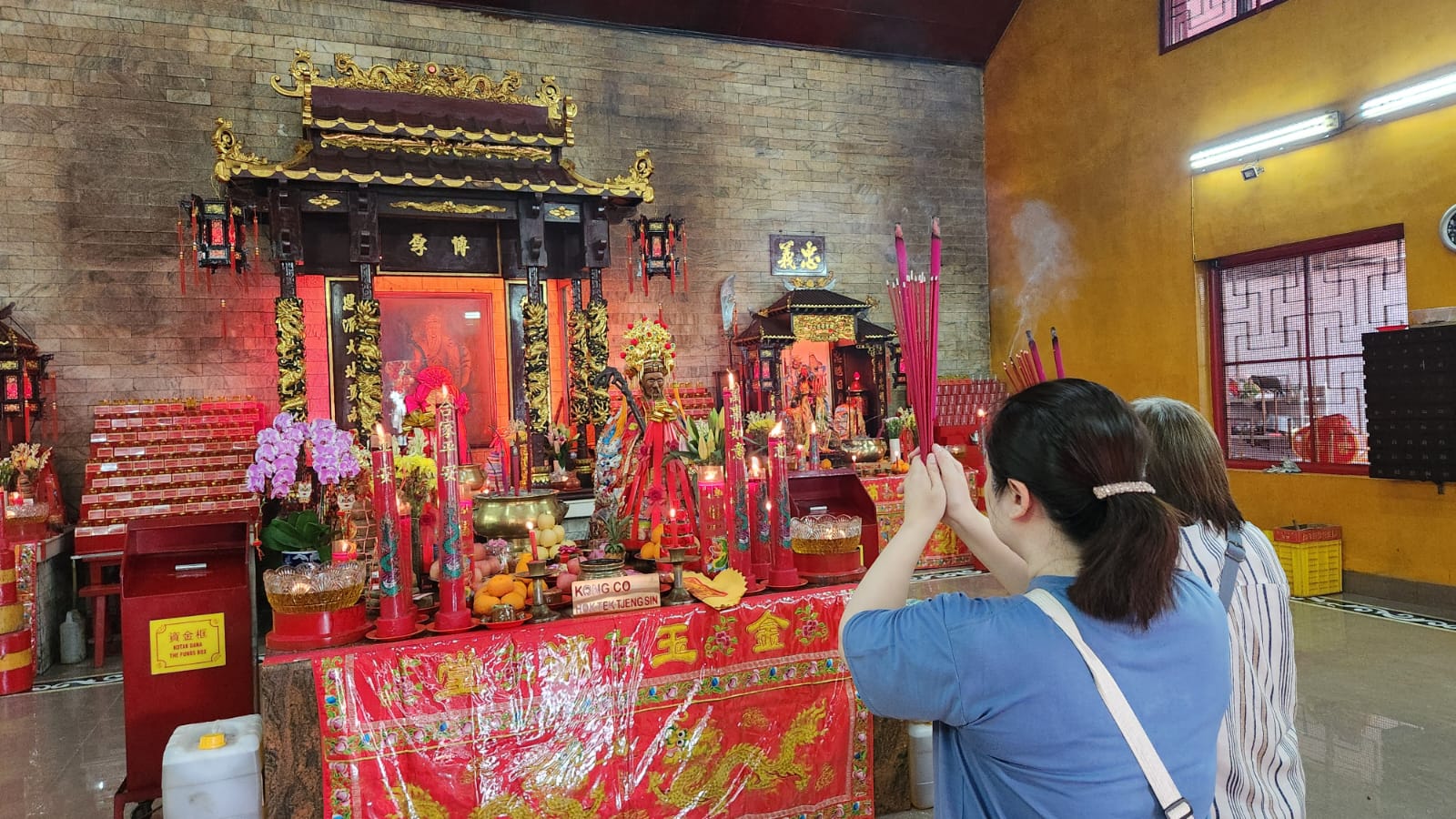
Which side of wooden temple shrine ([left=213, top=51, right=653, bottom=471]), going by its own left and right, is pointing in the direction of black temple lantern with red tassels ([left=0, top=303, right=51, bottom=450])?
right

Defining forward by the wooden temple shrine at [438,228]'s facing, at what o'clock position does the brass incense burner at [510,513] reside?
The brass incense burner is roughly at 12 o'clock from the wooden temple shrine.

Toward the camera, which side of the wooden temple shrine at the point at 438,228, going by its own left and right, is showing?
front

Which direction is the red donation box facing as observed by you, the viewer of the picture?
facing the viewer

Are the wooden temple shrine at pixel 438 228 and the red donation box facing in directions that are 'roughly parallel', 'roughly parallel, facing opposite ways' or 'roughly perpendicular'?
roughly parallel

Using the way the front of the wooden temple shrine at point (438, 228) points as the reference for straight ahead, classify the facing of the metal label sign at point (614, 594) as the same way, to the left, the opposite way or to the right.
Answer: the same way

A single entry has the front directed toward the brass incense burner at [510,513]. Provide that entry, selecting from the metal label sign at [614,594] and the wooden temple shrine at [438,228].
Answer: the wooden temple shrine

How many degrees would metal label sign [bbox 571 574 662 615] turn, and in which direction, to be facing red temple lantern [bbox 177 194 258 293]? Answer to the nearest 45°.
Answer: approximately 135° to its right

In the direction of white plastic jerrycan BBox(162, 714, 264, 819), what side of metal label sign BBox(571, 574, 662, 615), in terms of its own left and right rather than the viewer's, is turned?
right

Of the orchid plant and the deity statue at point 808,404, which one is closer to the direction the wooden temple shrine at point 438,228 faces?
the orchid plant

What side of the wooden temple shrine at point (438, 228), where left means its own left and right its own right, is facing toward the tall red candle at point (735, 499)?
front

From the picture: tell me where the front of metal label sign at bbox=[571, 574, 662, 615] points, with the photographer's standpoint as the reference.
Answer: facing the viewer

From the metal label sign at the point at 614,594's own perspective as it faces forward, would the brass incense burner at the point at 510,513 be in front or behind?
behind

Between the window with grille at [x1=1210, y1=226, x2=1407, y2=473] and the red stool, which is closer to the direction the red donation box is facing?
the window with grille

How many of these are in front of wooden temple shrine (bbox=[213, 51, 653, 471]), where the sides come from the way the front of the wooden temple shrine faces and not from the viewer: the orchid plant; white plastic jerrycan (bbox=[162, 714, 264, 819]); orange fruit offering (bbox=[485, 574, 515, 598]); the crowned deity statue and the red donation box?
5

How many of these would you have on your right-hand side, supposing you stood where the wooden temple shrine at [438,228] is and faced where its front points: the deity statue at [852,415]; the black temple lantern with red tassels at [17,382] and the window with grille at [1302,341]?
1

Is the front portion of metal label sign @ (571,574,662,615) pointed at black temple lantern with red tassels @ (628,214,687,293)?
no

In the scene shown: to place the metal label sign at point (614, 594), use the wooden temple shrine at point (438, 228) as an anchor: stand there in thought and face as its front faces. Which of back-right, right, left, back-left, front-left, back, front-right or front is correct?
front
